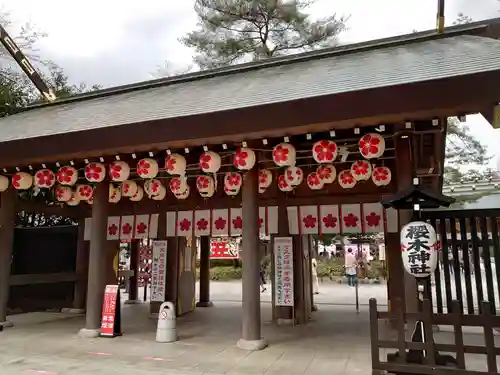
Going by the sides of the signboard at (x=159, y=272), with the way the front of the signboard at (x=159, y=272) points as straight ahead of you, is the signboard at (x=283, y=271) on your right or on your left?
on your left

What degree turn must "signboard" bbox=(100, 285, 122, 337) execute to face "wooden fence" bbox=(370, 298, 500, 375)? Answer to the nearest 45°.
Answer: approximately 90° to its left

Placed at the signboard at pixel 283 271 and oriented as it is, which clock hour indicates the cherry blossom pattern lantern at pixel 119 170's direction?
The cherry blossom pattern lantern is roughly at 2 o'clock from the signboard.

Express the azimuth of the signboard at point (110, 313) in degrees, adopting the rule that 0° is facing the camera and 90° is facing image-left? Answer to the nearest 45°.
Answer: approximately 45°

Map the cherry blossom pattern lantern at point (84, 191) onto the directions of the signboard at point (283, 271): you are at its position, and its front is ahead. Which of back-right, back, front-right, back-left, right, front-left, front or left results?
right

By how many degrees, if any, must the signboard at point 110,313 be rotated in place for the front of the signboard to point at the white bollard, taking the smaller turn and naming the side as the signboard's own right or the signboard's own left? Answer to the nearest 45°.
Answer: approximately 90° to the signboard's own left

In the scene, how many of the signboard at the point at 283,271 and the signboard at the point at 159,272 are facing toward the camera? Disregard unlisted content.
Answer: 2

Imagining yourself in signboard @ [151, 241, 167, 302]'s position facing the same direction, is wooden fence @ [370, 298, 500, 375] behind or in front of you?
in front
